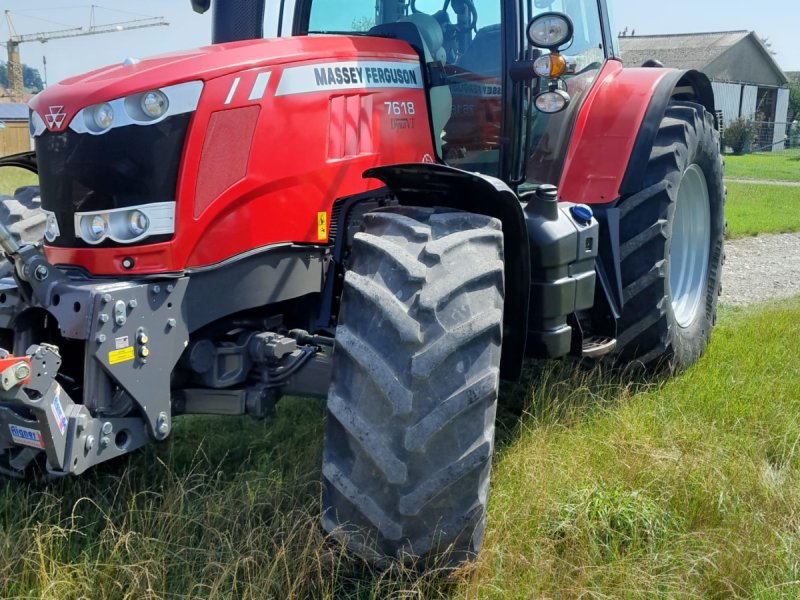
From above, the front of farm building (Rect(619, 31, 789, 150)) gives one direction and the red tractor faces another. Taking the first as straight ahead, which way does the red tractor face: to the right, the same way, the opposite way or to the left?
to the right

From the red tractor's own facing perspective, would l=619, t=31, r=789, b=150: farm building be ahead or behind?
behind

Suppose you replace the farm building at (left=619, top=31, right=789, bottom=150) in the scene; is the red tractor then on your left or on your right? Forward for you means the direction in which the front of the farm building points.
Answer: on your right

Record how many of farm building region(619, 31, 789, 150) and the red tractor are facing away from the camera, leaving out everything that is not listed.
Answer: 0

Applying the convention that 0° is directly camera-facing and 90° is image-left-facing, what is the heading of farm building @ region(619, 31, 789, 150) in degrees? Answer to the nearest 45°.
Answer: approximately 315°
